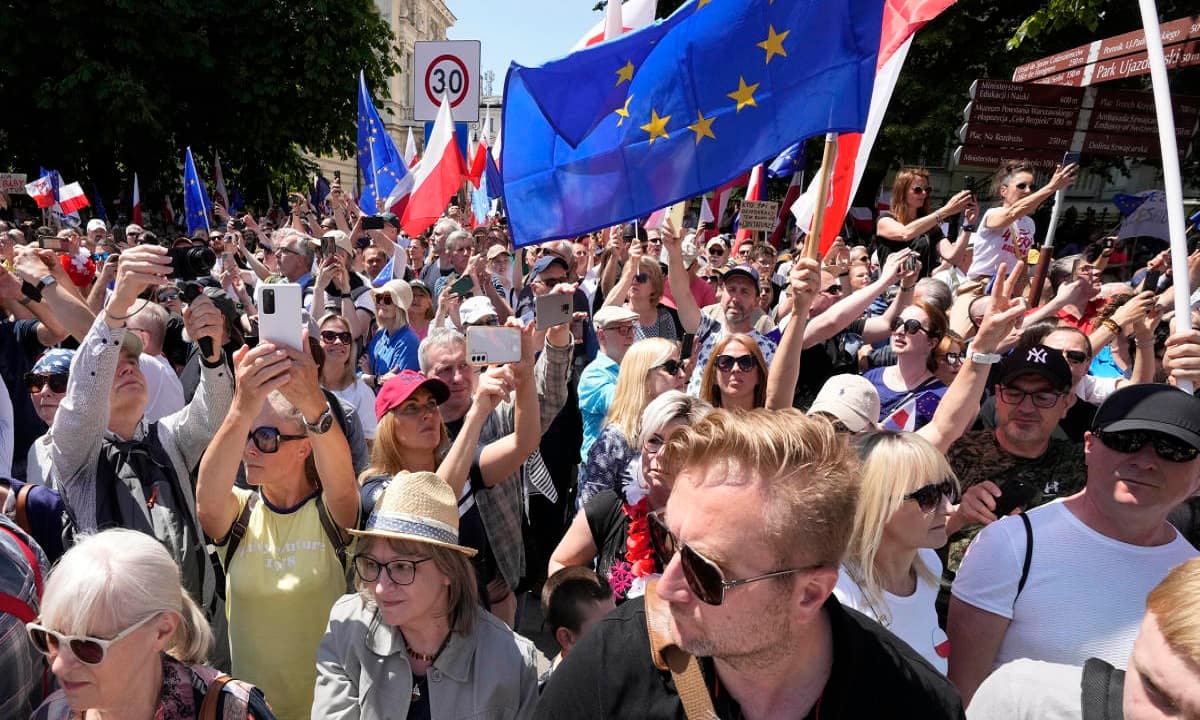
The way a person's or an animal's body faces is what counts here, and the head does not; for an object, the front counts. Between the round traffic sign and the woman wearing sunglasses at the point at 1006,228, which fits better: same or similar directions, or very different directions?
same or similar directions

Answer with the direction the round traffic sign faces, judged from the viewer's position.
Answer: facing the viewer

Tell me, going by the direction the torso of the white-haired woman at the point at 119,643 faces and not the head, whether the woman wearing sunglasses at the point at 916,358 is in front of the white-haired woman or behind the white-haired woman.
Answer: behind

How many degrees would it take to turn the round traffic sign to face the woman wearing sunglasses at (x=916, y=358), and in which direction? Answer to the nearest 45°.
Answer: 0° — it already faces them

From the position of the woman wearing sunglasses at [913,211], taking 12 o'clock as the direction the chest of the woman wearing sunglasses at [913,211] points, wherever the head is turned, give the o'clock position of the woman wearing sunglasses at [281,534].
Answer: the woman wearing sunglasses at [281,534] is roughly at 2 o'clock from the woman wearing sunglasses at [913,211].

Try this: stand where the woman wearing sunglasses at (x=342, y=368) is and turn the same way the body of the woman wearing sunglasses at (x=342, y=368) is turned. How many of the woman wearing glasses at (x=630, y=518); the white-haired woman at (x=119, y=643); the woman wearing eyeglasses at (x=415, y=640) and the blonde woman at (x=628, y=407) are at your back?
0

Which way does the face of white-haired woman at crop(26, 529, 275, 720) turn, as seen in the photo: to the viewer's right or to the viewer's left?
to the viewer's left

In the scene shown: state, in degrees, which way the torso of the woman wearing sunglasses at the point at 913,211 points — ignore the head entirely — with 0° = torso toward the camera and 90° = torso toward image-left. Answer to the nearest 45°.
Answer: approximately 315°

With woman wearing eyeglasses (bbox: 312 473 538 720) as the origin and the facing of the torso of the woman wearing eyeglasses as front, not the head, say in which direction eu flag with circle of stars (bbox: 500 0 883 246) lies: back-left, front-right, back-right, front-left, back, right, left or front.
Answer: back

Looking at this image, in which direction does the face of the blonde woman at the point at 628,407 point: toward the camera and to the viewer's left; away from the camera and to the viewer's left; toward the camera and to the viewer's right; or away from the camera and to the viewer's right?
toward the camera and to the viewer's right

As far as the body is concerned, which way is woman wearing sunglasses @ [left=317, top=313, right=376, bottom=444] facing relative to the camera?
toward the camera

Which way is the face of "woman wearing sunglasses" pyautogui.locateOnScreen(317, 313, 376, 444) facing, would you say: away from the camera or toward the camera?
toward the camera

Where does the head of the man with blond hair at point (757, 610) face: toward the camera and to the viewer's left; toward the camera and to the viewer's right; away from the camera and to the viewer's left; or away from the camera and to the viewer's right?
toward the camera and to the viewer's left

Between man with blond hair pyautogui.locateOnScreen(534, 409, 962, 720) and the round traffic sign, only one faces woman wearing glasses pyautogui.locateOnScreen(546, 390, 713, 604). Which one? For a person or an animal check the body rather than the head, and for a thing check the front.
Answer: the round traffic sign

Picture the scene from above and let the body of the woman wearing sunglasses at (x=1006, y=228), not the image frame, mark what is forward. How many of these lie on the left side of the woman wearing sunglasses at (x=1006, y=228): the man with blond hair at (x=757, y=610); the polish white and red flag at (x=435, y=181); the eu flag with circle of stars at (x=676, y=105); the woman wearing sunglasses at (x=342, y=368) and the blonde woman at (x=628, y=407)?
0

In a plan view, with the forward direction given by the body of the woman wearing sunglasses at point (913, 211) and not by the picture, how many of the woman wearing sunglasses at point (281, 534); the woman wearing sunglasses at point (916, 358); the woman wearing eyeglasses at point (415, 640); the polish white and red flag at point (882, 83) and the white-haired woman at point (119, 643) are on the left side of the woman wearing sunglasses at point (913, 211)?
0
